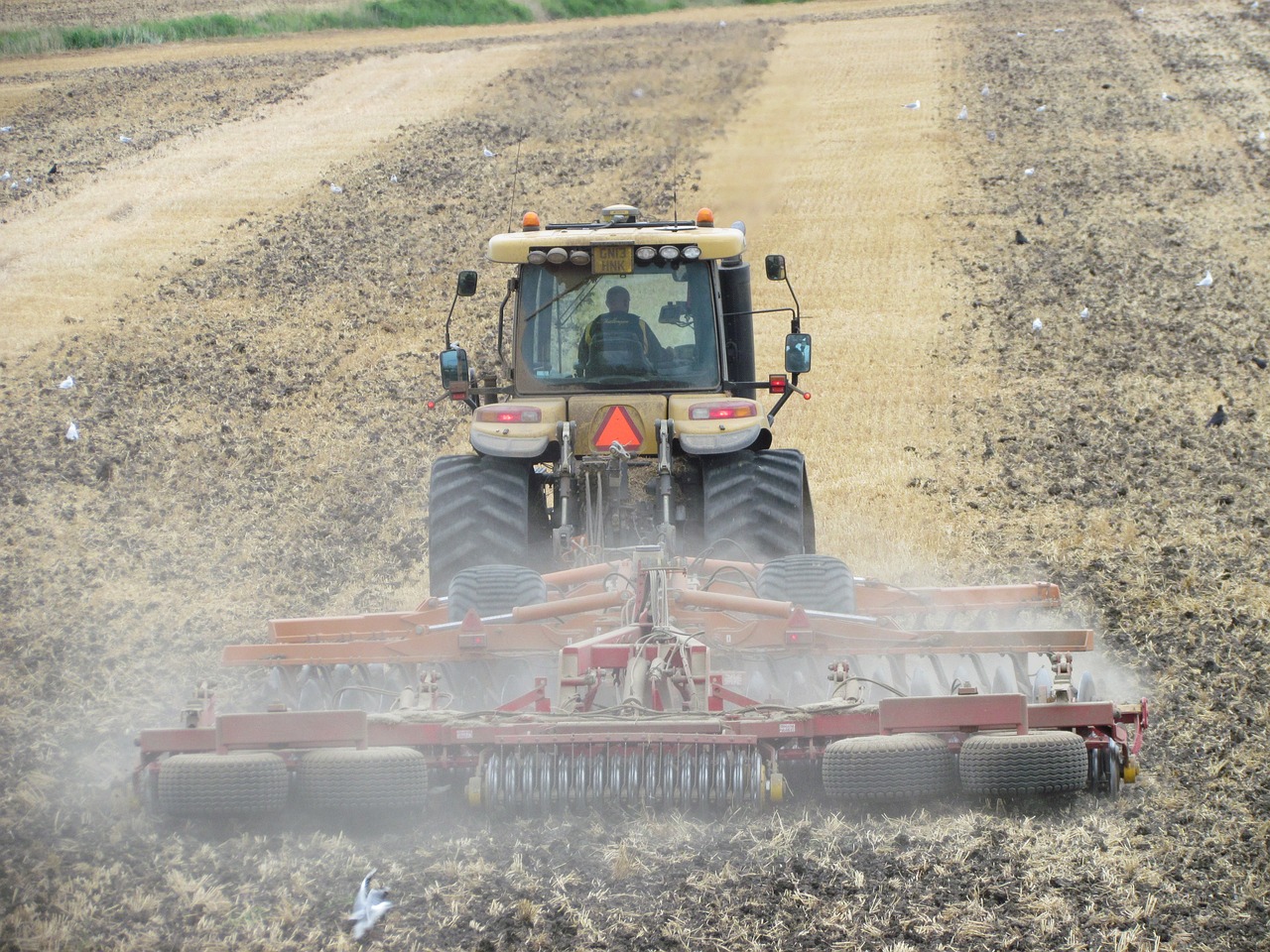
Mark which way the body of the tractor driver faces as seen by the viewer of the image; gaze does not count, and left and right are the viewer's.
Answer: facing away from the viewer

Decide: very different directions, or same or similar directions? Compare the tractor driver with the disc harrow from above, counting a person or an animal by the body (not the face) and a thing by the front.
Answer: same or similar directions

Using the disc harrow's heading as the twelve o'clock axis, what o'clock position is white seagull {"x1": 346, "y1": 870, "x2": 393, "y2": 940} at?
The white seagull is roughly at 8 o'clock from the disc harrow.

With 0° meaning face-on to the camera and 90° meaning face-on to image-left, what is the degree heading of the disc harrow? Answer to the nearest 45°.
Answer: approximately 180°

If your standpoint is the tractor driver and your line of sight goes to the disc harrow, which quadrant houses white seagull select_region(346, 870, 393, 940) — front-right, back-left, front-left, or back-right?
front-right

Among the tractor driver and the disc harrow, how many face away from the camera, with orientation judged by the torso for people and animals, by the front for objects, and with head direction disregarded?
2

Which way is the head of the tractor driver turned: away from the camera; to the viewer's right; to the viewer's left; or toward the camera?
away from the camera
